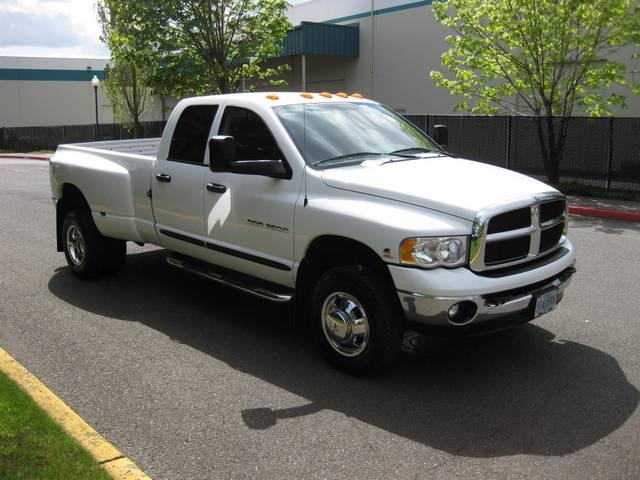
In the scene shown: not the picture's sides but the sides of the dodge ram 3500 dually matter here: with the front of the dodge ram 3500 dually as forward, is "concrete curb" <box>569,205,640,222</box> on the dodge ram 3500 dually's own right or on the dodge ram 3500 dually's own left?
on the dodge ram 3500 dually's own left

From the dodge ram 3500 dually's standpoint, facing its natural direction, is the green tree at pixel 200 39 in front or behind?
behind

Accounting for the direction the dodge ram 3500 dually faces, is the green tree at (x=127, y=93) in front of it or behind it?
behind

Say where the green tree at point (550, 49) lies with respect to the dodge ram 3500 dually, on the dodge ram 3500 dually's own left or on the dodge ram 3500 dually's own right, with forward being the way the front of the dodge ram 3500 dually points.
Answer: on the dodge ram 3500 dually's own left

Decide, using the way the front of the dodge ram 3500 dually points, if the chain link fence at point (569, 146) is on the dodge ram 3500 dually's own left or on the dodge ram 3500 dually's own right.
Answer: on the dodge ram 3500 dually's own left

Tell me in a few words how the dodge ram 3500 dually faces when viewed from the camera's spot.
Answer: facing the viewer and to the right of the viewer

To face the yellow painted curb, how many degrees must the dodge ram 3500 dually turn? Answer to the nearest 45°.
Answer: approximately 90° to its right
